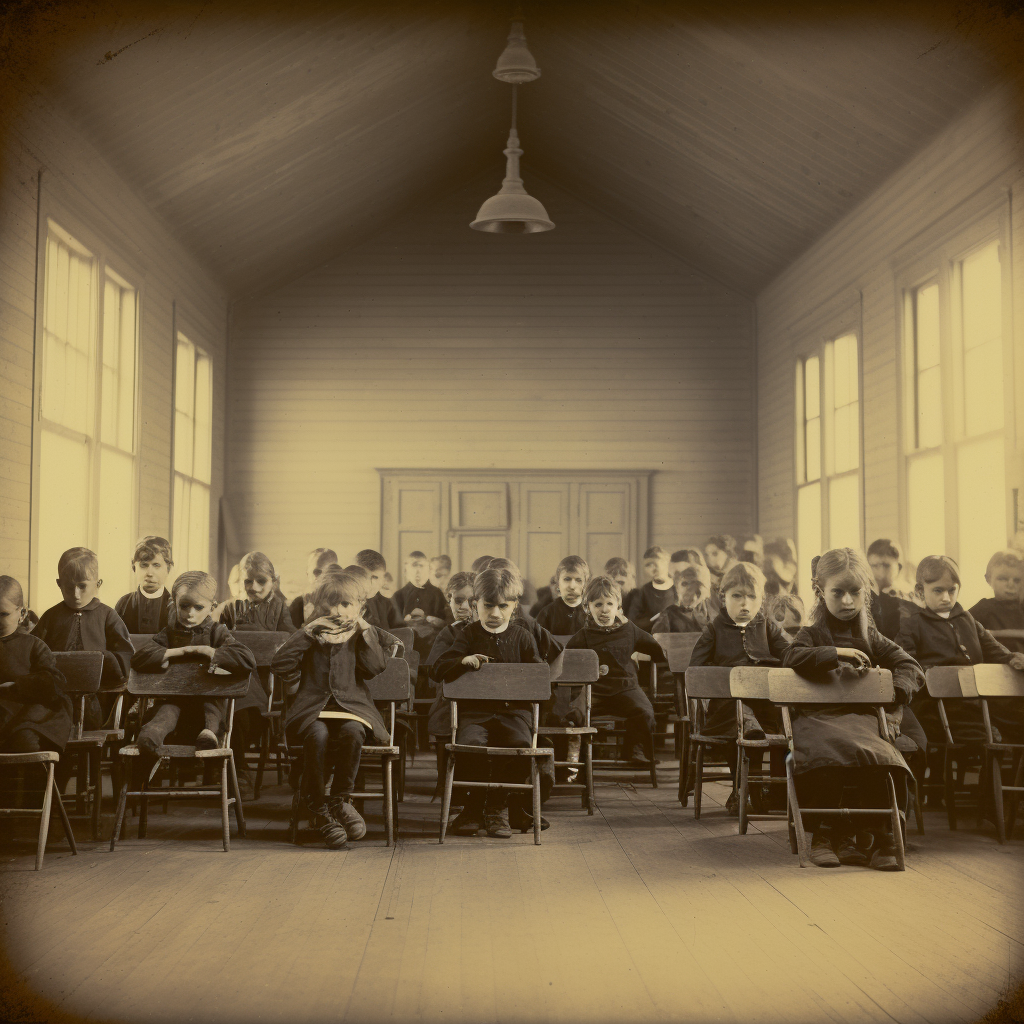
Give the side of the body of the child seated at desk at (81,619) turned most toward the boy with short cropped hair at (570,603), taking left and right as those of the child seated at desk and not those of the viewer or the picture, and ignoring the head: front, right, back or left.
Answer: left

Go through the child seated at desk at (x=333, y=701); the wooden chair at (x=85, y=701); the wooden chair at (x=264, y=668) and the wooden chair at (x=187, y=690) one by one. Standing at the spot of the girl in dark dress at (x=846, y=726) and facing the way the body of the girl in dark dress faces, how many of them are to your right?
4

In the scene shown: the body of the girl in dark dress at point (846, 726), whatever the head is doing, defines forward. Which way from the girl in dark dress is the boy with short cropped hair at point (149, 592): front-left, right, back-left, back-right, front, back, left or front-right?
right

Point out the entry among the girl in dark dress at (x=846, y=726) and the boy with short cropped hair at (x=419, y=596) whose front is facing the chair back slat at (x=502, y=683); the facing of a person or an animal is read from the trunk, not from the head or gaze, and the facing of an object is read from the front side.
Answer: the boy with short cropped hair

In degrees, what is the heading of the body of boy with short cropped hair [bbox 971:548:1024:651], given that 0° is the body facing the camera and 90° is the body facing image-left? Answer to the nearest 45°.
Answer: approximately 0°

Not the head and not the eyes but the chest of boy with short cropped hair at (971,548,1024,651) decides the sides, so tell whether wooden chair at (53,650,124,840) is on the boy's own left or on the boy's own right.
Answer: on the boy's own right

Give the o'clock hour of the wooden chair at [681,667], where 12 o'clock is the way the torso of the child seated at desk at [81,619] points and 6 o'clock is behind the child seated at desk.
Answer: The wooden chair is roughly at 9 o'clock from the child seated at desk.
